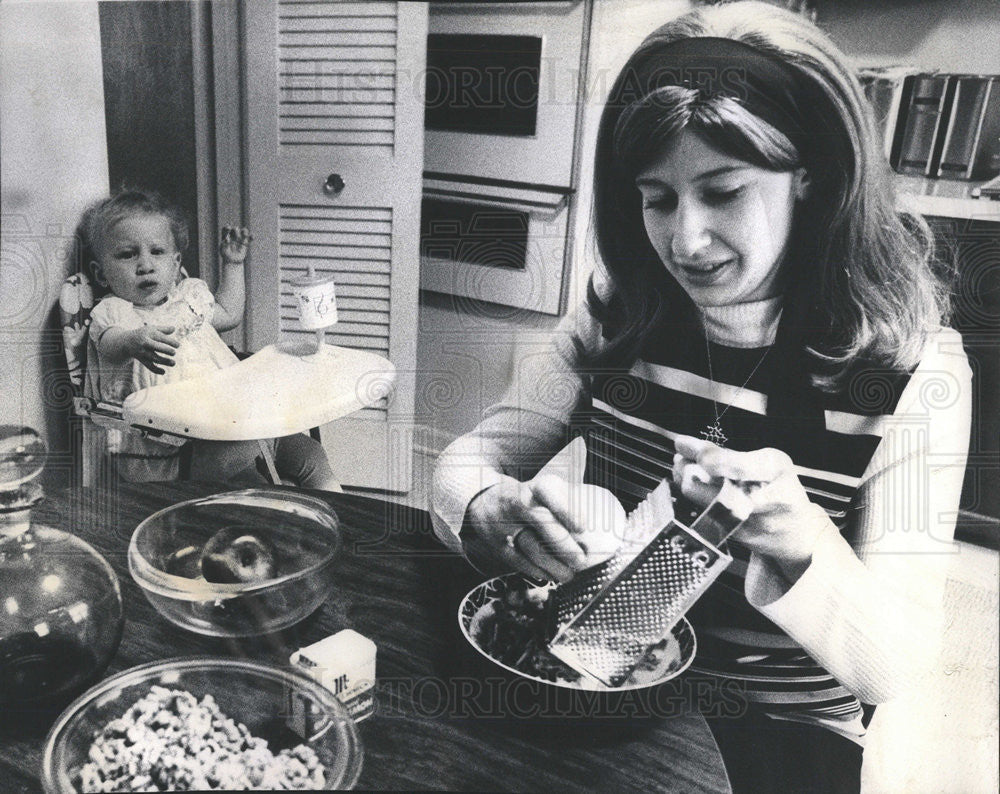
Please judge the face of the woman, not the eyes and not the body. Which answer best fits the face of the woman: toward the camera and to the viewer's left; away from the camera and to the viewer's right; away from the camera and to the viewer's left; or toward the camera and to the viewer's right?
toward the camera and to the viewer's left

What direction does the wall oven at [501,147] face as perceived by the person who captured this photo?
facing the viewer and to the left of the viewer

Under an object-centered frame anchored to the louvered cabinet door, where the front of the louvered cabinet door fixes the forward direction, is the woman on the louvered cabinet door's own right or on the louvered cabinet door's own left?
on the louvered cabinet door's own left

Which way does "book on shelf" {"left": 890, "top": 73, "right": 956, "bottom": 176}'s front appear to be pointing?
toward the camera

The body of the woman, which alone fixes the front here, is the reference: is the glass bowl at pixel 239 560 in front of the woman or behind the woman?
in front

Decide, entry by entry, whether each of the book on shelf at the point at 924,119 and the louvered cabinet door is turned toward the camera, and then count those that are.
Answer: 2

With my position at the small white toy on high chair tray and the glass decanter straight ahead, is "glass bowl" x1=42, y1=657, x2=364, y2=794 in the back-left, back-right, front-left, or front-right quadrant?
front-left

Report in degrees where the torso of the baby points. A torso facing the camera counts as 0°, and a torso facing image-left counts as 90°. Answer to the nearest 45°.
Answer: approximately 315°

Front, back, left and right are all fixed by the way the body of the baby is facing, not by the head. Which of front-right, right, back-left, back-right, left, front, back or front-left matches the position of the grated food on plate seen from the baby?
front

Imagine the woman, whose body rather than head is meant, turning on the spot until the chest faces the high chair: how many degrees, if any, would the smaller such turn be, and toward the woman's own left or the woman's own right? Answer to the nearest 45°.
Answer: approximately 45° to the woman's own right
